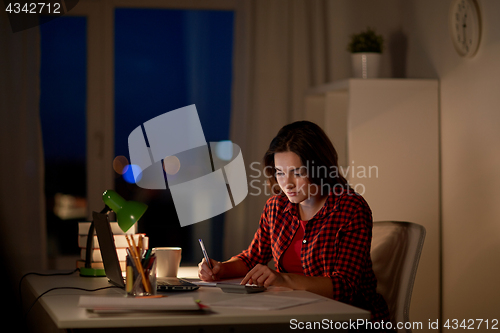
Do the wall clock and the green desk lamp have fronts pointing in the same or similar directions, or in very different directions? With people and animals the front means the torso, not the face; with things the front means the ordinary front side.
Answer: very different directions

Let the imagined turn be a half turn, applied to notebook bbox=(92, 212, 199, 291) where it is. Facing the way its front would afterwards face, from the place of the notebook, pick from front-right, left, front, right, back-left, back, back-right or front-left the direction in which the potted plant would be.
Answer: back-right

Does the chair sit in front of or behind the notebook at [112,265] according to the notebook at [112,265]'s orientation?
in front

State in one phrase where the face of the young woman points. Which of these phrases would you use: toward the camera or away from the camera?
toward the camera

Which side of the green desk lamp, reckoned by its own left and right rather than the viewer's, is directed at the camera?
right

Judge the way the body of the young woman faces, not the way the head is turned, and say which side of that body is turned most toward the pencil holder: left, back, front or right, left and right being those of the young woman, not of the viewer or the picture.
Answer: front

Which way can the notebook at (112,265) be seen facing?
to the viewer's right

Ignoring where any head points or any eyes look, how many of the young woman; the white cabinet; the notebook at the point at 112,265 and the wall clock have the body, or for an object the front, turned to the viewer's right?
1
